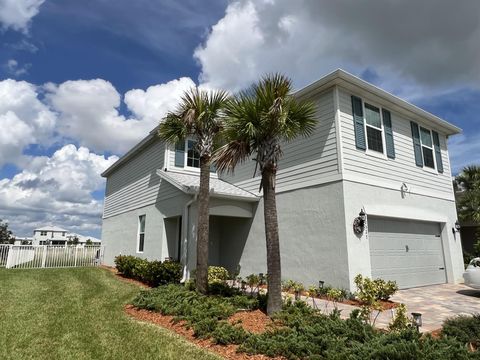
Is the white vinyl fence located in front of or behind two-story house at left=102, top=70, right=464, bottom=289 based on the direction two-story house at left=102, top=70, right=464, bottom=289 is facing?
behind

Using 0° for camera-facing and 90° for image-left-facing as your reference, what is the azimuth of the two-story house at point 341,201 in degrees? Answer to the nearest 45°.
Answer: approximately 315°

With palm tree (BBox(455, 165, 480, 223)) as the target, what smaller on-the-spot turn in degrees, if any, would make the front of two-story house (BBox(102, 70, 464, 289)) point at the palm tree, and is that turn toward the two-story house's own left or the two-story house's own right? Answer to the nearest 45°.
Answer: approximately 90° to the two-story house's own left

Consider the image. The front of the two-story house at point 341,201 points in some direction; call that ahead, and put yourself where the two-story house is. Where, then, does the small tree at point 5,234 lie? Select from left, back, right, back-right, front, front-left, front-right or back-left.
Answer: back
